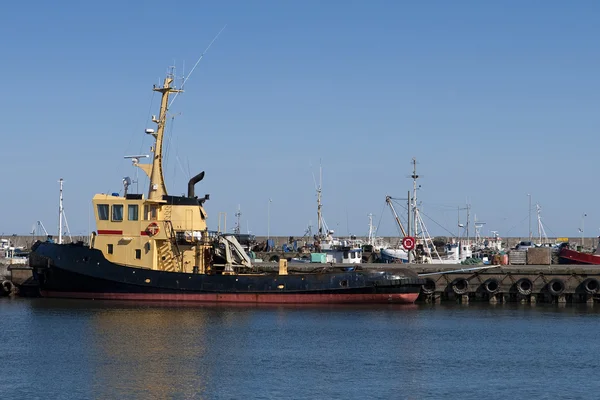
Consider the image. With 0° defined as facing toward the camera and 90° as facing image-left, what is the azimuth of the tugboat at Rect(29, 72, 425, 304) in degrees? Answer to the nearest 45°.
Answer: approximately 90°

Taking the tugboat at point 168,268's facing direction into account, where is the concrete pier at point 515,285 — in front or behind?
behind
